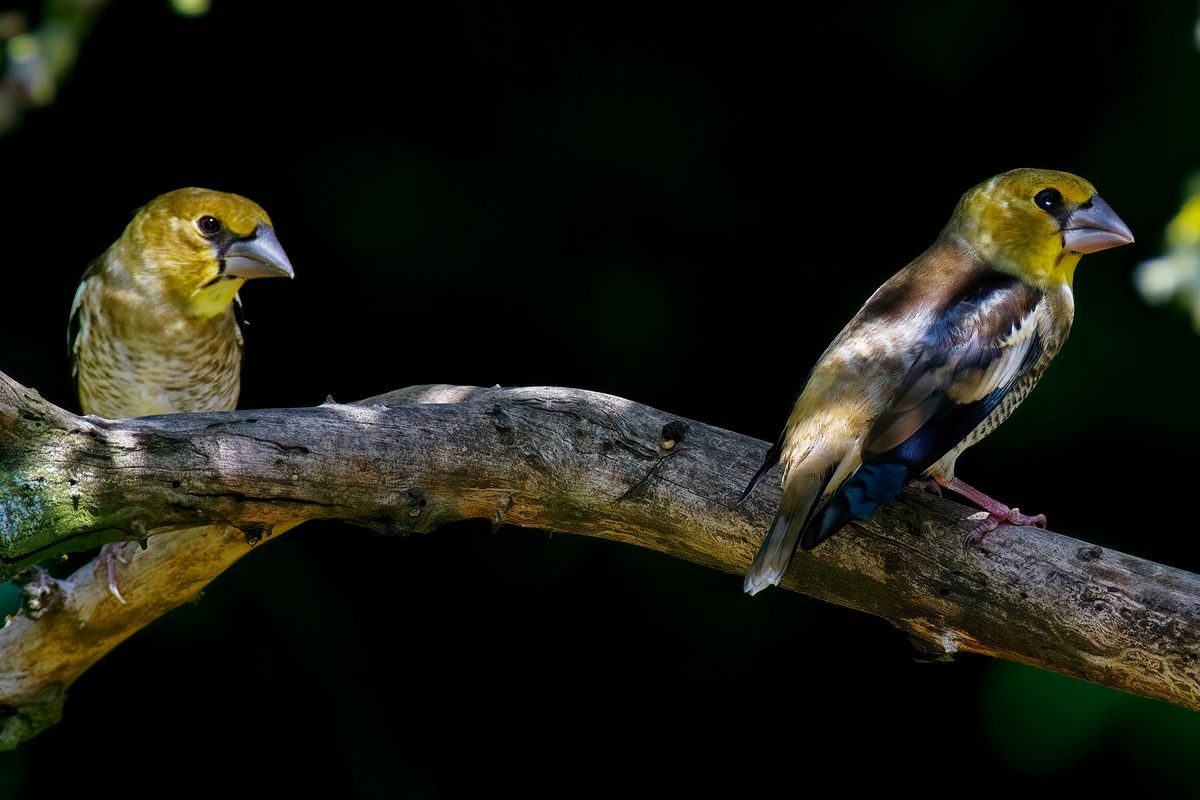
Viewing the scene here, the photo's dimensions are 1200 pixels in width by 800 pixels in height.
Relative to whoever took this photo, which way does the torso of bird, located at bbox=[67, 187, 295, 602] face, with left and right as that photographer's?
facing the viewer and to the right of the viewer
